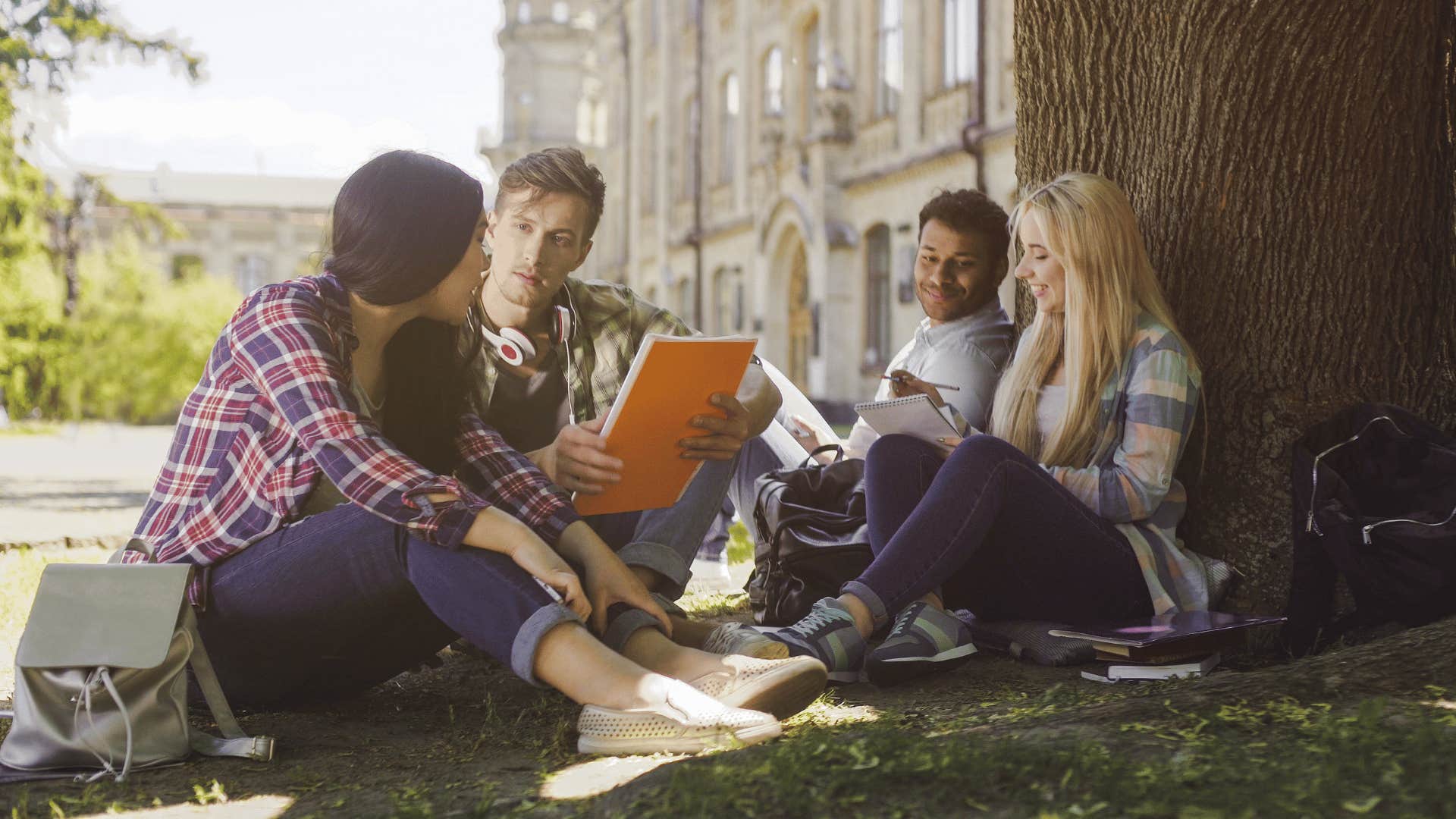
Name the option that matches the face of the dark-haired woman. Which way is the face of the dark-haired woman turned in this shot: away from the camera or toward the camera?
away from the camera

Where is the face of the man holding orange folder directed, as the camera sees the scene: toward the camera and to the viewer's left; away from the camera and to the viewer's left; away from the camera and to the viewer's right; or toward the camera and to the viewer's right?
toward the camera and to the viewer's left

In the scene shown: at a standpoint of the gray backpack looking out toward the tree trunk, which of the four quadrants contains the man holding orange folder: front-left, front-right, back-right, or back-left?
front-left

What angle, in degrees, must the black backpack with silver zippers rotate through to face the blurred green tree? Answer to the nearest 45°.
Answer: approximately 135° to its right

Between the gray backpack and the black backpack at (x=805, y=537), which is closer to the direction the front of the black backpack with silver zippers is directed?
the gray backpack

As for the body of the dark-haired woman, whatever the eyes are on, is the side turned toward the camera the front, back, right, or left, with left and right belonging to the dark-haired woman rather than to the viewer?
right

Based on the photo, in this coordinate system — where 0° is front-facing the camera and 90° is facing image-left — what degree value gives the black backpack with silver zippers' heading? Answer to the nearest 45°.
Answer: approximately 0°

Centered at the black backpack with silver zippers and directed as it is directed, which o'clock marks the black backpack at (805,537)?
The black backpack at (805,537) is roughly at 3 o'clock from the black backpack with silver zippers.

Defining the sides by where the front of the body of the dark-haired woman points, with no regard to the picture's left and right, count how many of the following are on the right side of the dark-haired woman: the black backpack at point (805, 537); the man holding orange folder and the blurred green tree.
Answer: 0

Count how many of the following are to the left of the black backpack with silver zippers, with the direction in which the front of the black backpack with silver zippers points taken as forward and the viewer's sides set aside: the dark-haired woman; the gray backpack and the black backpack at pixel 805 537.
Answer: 0

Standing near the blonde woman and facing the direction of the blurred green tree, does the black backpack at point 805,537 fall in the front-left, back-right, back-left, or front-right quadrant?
front-left

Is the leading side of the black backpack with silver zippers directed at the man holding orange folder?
no

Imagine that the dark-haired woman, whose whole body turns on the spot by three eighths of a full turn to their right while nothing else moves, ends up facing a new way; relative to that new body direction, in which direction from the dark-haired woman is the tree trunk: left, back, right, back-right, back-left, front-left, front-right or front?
back-left

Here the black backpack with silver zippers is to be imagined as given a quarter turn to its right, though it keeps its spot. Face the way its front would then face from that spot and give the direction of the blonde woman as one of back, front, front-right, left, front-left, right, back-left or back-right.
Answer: front

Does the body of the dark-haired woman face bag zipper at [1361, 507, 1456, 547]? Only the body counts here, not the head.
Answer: yes

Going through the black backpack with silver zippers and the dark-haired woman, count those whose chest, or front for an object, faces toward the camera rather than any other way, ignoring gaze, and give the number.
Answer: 1

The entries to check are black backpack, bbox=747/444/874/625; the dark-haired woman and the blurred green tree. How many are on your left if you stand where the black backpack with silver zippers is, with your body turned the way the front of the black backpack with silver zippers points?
0

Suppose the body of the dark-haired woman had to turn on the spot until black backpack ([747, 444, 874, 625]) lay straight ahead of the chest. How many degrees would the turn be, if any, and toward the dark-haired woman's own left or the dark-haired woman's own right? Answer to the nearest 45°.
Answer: approximately 45° to the dark-haired woman's own left

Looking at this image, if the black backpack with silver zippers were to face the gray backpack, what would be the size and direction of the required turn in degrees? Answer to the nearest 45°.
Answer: approximately 45° to its right

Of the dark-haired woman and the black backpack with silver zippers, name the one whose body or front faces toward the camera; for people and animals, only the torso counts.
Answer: the black backpack with silver zippers
